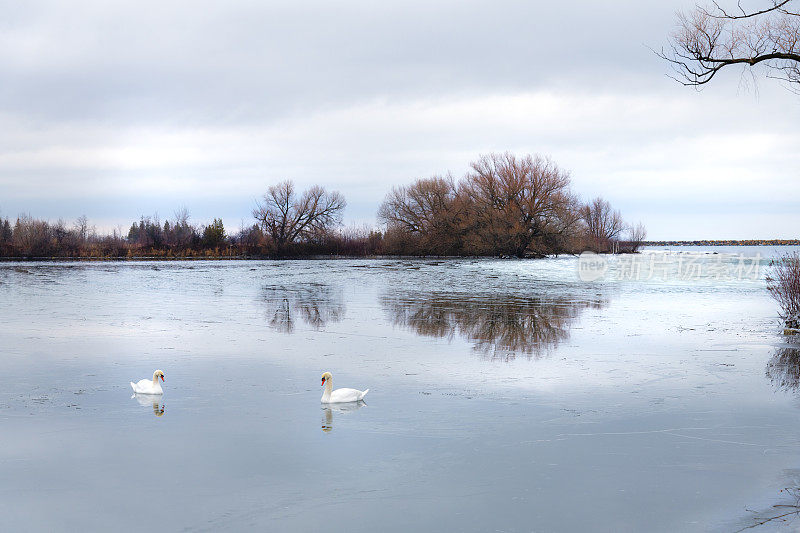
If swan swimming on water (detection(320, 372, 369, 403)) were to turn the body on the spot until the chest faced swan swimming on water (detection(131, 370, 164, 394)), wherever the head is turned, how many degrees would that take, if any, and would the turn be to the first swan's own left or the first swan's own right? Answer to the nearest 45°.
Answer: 0° — it already faces it

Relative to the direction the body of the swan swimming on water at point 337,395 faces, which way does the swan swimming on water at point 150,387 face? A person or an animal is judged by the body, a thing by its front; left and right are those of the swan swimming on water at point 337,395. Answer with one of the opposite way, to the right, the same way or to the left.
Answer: the opposite way

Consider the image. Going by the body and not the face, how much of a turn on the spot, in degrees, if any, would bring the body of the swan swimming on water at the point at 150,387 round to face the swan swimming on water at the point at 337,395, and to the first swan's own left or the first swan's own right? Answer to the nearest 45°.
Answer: approximately 45° to the first swan's own right

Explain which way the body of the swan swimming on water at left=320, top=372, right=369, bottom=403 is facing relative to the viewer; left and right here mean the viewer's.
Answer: facing to the left of the viewer

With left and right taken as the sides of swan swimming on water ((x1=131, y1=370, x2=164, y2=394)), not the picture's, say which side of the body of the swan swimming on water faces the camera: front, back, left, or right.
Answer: right

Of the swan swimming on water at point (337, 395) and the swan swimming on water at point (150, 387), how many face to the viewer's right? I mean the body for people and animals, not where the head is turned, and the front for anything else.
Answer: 1

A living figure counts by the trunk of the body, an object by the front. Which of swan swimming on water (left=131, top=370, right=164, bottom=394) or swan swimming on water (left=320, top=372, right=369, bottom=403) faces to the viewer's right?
swan swimming on water (left=131, top=370, right=164, bottom=394)
